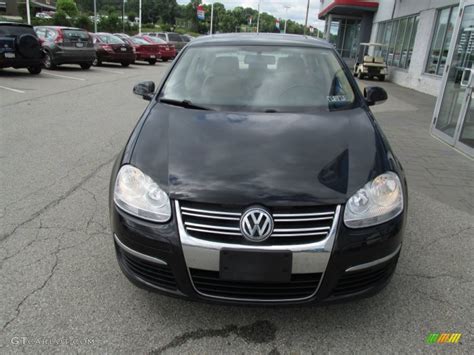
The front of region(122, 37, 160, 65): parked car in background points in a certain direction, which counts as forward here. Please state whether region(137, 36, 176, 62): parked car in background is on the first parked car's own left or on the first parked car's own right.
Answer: on the first parked car's own right

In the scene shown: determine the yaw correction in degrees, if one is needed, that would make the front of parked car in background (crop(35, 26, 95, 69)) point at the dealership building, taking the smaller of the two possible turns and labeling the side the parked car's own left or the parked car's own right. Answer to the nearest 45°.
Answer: approximately 135° to the parked car's own right

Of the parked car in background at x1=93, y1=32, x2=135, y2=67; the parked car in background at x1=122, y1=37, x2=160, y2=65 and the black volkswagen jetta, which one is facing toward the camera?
the black volkswagen jetta

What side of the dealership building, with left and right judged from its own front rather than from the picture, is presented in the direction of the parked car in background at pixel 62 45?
front

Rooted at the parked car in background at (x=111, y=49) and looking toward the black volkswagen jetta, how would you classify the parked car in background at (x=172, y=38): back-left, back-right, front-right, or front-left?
back-left

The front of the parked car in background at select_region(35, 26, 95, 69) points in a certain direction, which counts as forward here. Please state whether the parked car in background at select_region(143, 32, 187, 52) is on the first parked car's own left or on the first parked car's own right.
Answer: on the first parked car's own right

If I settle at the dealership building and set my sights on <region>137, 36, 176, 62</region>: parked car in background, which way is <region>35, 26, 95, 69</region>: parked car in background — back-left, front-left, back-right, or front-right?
front-left

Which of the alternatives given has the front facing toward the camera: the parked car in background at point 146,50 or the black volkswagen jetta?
the black volkswagen jetta

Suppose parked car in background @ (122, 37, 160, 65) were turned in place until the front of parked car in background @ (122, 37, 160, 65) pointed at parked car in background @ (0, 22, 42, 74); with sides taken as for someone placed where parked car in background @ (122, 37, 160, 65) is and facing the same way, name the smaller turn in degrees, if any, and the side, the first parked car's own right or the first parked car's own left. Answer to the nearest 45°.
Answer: approximately 135° to the first parked car's own left

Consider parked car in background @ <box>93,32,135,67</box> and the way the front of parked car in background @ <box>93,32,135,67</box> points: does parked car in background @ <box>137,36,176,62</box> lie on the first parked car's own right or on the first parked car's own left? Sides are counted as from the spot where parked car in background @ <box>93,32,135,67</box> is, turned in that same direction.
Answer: on the first parked car's own right

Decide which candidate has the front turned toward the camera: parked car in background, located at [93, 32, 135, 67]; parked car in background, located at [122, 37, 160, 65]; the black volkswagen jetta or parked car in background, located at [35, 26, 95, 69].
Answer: the black volkswagen jetta

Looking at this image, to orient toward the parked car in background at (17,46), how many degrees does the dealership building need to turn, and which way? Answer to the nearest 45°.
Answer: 0° — it already faces it

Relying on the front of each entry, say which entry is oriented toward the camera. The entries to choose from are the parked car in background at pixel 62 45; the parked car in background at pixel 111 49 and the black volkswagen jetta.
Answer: the black volkswagen jetta

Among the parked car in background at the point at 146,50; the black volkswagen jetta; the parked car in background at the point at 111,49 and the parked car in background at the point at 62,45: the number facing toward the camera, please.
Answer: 1

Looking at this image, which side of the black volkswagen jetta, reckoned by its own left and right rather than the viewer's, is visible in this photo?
front

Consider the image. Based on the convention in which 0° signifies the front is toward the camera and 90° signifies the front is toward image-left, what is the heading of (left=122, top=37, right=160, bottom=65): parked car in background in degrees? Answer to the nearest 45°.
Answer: approximately 135°

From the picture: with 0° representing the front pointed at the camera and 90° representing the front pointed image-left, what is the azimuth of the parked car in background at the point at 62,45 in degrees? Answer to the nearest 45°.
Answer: approximately 135°
